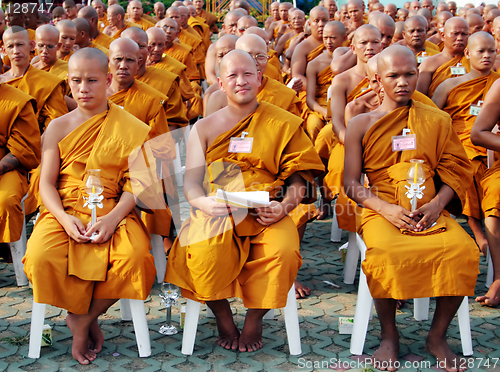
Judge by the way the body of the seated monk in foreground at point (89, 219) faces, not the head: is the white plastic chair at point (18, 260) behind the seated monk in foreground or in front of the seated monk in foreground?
behind

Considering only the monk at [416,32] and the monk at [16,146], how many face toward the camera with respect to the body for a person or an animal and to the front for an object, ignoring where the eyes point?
2

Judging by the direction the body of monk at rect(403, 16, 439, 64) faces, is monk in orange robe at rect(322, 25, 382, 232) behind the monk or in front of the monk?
in front

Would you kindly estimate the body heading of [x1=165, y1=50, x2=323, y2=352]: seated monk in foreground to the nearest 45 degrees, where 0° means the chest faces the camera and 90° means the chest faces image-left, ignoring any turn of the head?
approximately 0°

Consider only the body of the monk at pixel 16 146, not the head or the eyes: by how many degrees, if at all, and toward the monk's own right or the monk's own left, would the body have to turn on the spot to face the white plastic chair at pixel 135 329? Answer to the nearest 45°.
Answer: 0° — they already face it

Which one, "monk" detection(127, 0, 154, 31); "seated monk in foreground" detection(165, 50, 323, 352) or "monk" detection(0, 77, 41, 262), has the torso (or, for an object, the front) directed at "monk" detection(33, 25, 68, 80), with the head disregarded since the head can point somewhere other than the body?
"monk" detection(127, 0, 154, 31)

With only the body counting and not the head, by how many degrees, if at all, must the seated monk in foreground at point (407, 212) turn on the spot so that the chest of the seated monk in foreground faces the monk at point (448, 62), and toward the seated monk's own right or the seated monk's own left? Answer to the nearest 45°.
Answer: approximately 180°
